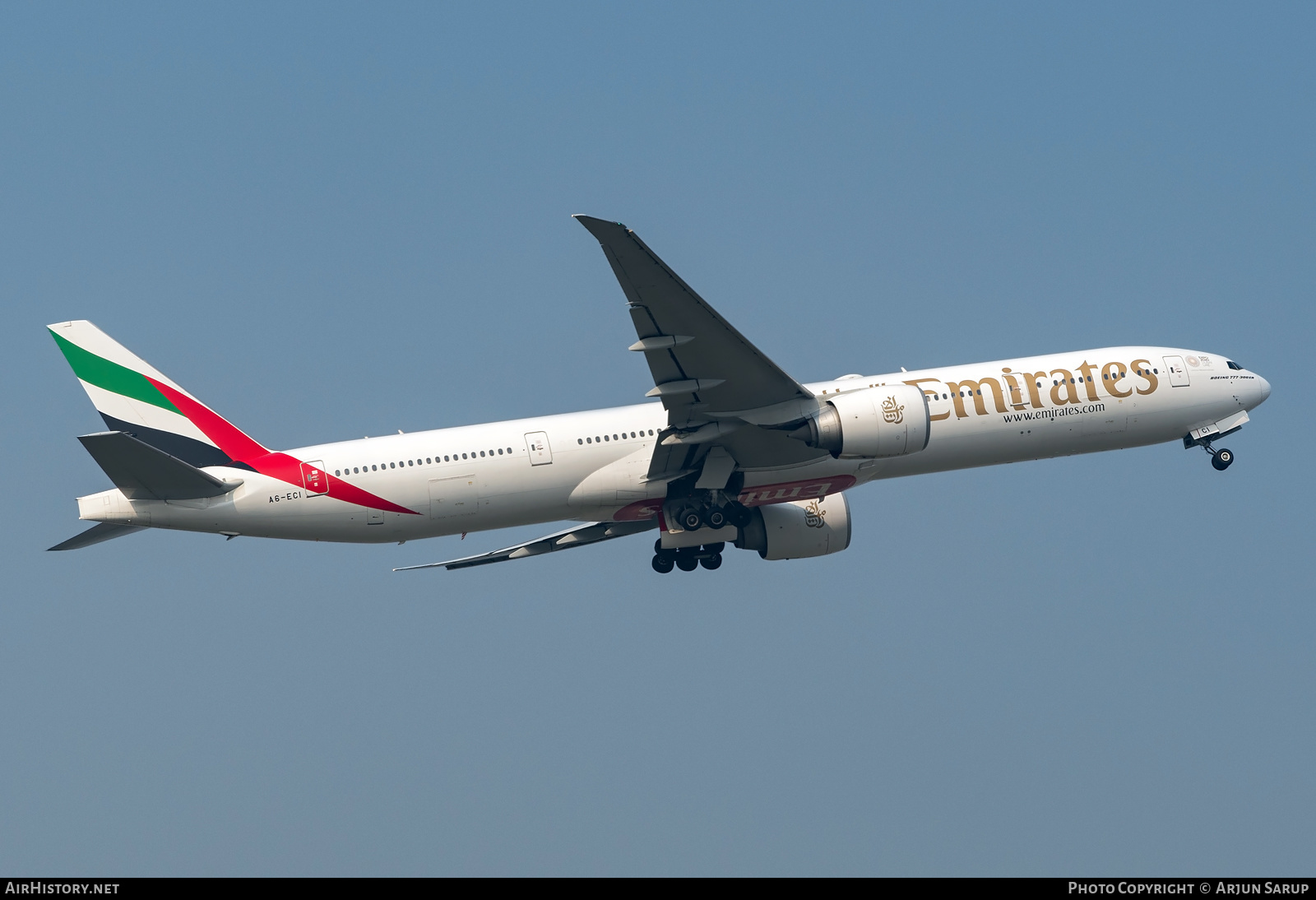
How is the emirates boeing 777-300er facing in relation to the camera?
to the viewer's right
